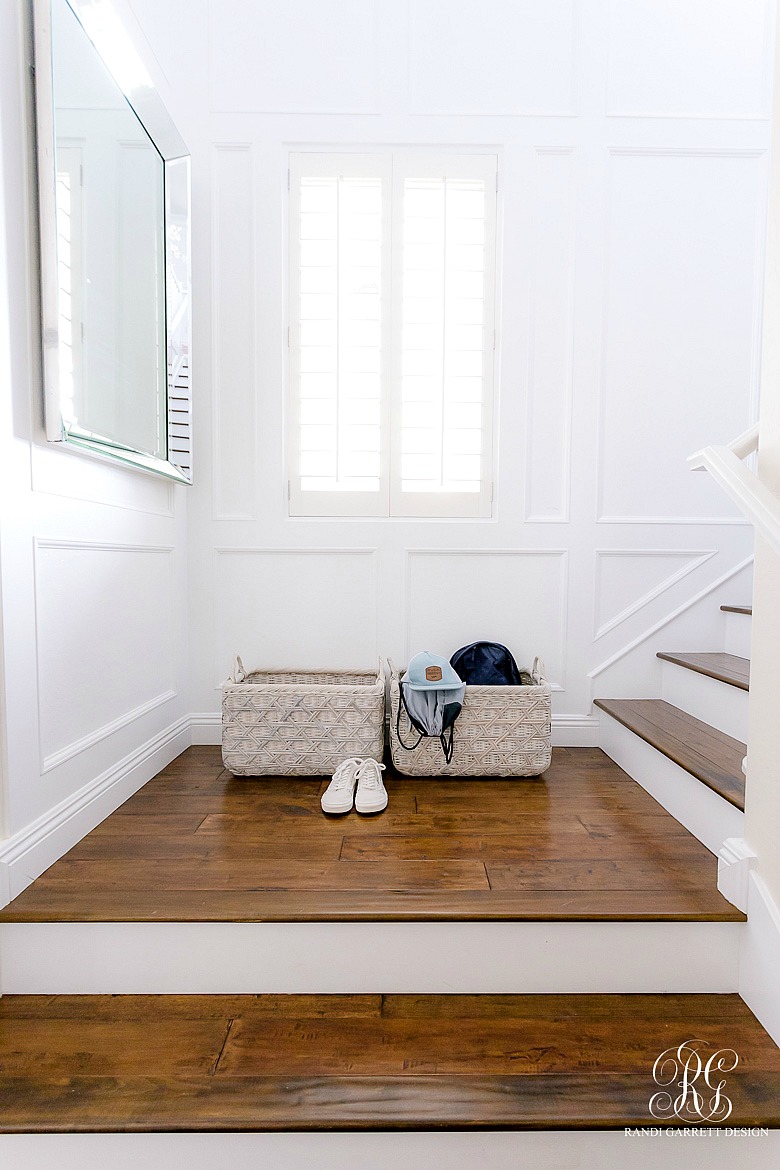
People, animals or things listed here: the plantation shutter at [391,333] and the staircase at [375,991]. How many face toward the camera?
2

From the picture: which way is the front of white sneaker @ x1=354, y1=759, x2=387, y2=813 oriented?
toward the camera

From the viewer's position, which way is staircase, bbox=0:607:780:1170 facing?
facing the viewer
